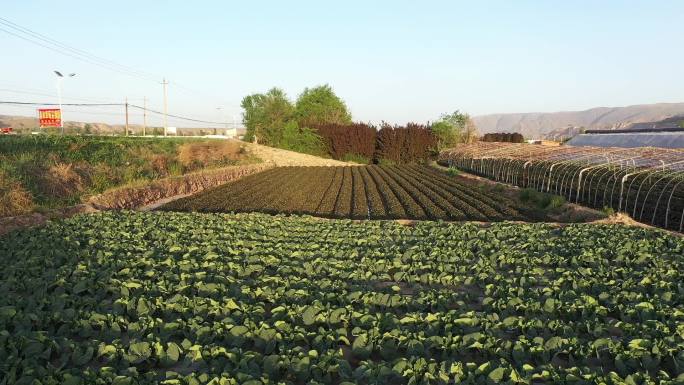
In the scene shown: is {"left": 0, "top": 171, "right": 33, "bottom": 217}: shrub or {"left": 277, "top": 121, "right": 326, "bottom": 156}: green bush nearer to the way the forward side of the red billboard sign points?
the shrub

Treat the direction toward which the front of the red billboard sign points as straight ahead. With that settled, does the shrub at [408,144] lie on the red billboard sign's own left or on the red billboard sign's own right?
on the red billboard sign's own left

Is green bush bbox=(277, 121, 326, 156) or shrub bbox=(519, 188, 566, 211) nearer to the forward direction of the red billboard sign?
the shrub

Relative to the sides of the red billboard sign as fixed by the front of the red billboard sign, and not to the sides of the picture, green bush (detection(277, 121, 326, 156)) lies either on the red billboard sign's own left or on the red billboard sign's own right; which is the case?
on the red billboard sign's own left

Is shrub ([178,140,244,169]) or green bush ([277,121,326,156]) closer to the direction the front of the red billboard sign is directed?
the shrub

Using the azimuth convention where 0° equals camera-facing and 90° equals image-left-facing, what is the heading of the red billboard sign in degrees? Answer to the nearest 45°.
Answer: approximately 0°

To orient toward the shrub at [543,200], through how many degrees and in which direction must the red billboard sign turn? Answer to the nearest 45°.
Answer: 0° — it already faces it

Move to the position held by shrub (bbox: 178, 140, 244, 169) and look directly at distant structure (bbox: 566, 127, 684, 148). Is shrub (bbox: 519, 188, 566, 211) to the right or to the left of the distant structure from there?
right

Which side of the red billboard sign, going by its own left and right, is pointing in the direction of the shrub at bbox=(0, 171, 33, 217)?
front

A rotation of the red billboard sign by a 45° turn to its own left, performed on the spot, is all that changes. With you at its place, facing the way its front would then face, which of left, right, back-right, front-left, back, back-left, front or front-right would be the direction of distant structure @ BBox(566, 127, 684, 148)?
front
